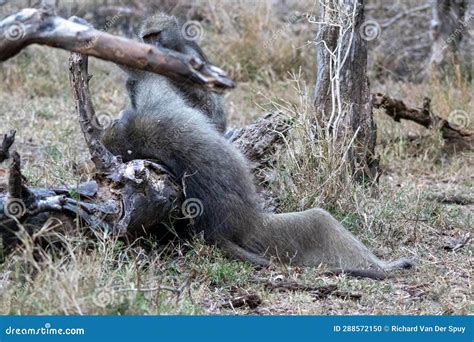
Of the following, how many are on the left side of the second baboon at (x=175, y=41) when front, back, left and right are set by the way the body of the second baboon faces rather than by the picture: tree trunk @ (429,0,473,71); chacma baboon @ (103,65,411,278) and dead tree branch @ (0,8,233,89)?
2

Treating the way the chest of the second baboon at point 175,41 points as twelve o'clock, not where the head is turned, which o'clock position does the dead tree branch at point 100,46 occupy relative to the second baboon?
The dead tree branch is roughly at 9 o'clock from the second baboon.
